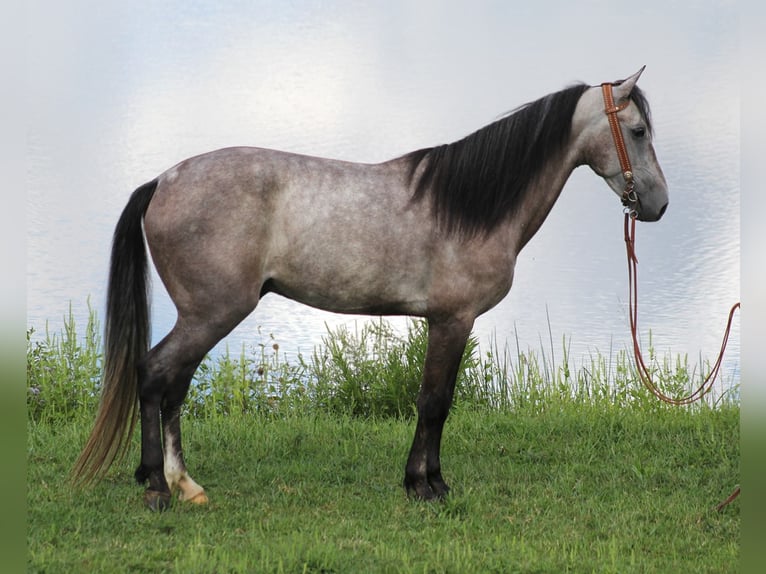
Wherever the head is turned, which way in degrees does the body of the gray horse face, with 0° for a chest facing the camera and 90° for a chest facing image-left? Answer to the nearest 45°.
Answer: approximately 270°
